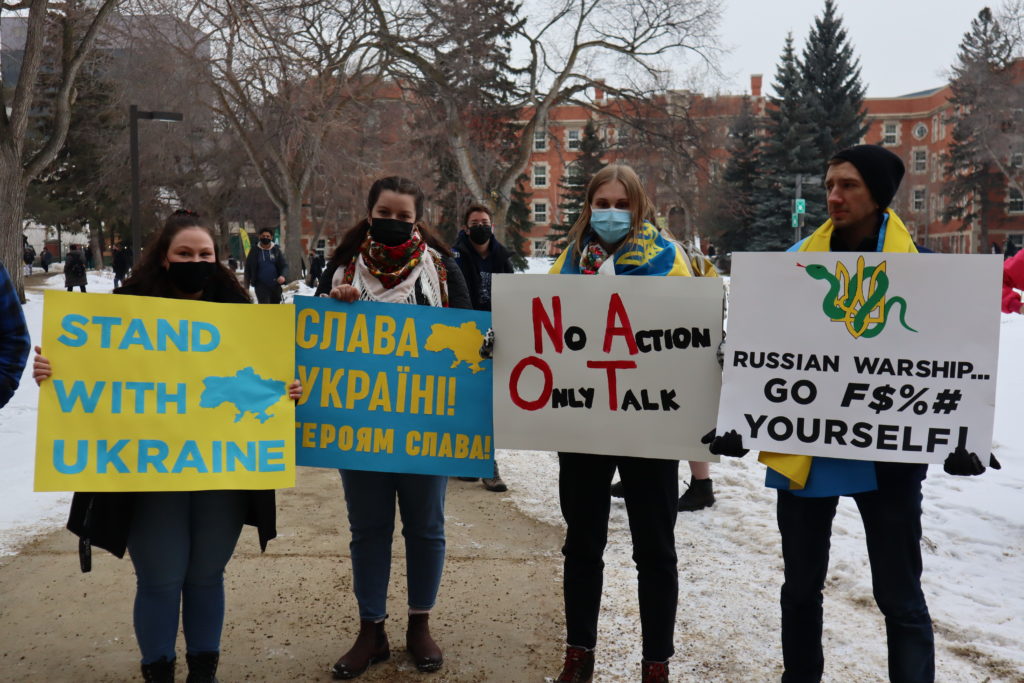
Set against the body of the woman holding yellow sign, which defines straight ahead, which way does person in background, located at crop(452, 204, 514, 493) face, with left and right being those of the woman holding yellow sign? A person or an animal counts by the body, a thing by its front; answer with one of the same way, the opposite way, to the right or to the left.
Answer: the same way

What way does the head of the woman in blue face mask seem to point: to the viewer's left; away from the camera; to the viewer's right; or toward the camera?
toward the camera

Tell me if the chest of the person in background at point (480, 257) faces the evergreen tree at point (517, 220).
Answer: no

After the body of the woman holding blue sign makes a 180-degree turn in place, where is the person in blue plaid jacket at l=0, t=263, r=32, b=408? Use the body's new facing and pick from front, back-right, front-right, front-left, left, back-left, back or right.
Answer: left

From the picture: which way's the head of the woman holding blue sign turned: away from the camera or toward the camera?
toward the camera

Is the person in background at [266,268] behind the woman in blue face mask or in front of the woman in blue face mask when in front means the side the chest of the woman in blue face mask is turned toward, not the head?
behind

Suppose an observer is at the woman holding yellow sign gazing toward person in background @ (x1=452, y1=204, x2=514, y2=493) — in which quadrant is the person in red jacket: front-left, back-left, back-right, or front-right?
front-right

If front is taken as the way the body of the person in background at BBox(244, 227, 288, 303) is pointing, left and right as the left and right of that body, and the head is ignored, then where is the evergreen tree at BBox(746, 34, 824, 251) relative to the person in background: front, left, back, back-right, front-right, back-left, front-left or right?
back-left

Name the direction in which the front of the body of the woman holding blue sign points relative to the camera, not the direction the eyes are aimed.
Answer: toward the camera

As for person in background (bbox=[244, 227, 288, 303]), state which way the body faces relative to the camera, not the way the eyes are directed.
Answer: toward the camera

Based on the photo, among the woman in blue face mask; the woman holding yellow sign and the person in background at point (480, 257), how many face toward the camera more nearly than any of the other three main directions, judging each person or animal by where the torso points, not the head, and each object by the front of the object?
3

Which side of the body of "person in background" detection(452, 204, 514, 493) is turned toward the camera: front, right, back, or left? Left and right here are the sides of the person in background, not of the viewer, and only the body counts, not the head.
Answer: front

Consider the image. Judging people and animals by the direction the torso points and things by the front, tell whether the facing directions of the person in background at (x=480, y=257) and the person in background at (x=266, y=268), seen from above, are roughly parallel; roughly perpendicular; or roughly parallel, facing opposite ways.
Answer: roughly parallel

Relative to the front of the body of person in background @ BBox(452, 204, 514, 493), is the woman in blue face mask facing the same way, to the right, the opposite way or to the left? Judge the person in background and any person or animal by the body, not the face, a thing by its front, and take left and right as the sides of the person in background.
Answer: the same way

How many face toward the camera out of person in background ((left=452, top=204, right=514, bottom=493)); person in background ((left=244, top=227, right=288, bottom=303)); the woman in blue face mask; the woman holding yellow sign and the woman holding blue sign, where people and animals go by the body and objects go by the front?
5

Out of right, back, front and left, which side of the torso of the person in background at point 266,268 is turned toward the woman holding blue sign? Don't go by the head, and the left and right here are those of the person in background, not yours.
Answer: front
